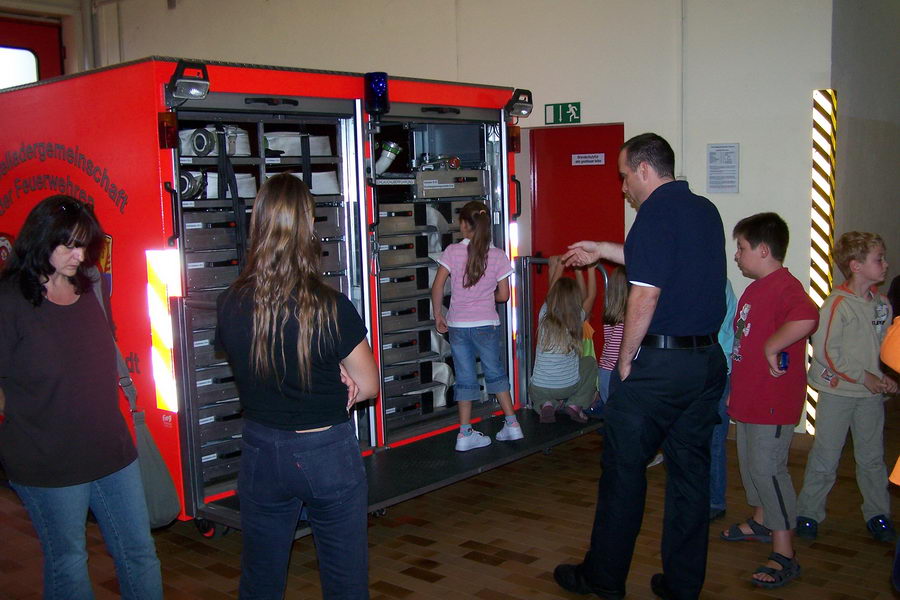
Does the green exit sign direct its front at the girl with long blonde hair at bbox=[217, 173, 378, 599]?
yes

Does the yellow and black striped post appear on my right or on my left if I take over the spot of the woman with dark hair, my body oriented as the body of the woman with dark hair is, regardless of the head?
on my left

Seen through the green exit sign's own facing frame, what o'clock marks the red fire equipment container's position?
The red fire equipment container is roughly at 1 o'clock from the green exit sign.

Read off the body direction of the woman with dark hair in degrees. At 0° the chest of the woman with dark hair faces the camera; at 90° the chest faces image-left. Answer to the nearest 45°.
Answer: approximately 315°

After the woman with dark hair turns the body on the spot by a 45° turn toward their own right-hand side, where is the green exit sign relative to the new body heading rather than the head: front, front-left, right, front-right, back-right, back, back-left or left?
back-left

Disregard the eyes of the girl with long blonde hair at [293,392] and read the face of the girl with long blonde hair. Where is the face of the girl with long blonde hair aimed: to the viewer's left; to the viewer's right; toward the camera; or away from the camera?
away from the camera

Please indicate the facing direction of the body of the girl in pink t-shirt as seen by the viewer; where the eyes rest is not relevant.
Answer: away from the camera

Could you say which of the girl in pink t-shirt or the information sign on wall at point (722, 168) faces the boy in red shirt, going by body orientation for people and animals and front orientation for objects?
the information sign on wall
